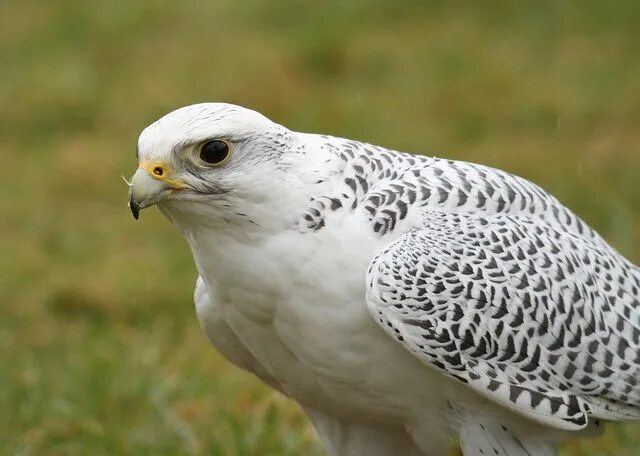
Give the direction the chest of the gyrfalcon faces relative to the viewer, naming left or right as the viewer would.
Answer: facing the viewer and to the left of the viewer
